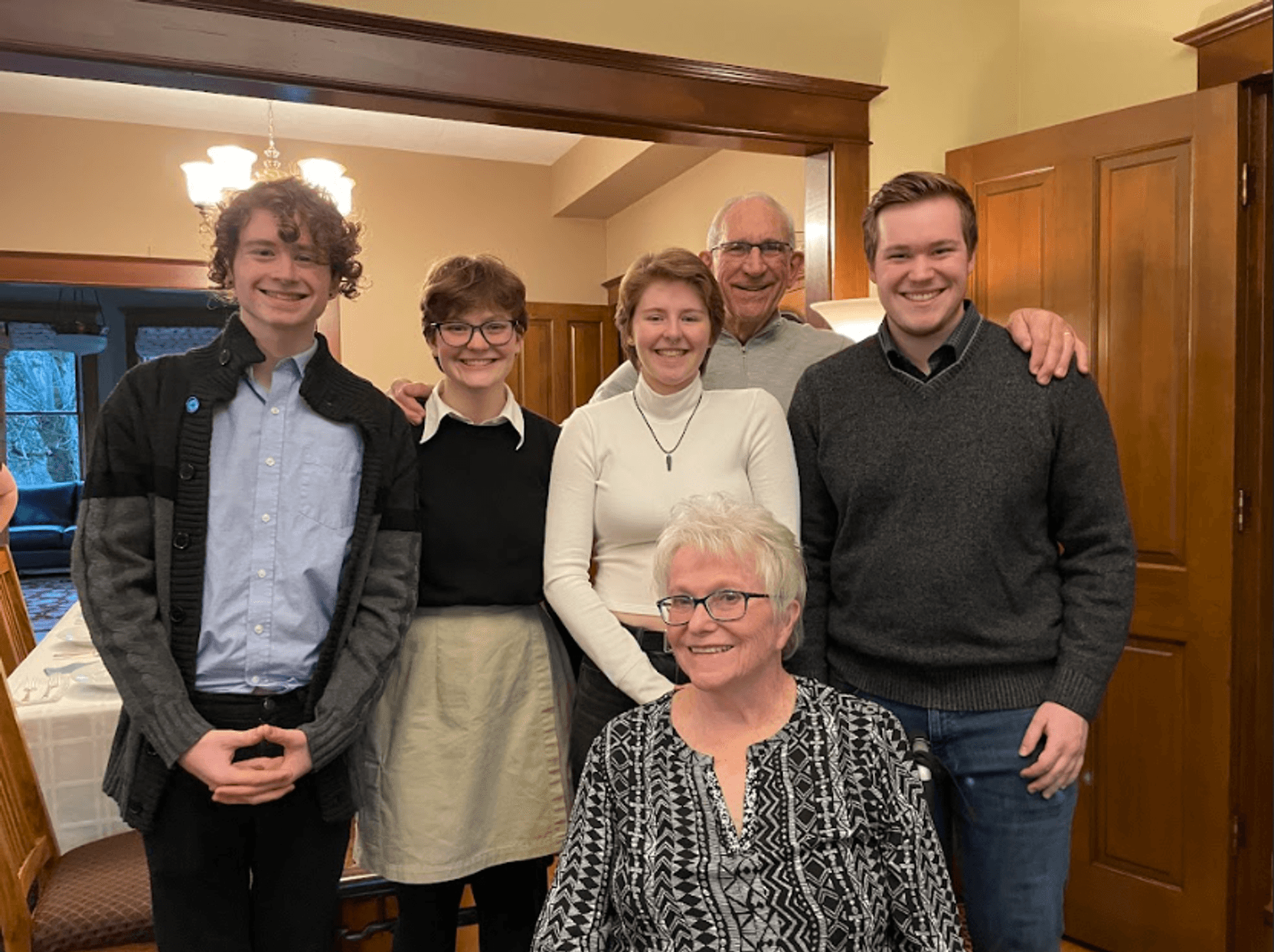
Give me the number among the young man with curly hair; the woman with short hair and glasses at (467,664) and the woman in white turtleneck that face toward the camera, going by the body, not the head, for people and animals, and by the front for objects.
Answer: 3

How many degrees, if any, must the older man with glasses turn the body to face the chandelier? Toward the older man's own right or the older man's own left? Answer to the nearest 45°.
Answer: approximately 135° to the older man's own right

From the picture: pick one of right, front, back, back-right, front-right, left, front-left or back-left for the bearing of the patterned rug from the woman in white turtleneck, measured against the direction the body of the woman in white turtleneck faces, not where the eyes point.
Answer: back-right

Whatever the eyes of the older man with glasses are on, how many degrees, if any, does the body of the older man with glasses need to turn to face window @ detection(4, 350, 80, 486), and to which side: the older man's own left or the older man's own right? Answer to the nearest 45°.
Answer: approximately 135° to the older man's own right

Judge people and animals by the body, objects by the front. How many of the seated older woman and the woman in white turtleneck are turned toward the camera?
2

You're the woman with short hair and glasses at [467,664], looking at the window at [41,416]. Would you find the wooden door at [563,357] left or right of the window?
right

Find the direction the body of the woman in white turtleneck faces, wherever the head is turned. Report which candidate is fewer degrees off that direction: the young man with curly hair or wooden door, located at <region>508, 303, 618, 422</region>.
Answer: the young man with curly hair

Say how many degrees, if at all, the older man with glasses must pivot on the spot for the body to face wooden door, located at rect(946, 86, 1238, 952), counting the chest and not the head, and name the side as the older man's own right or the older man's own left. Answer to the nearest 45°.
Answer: approximately 135° to the older man's own left

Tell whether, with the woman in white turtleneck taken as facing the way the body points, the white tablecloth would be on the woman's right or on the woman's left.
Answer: on the woman's right
